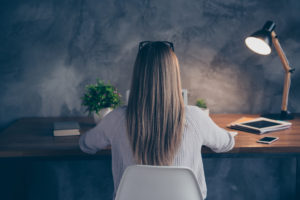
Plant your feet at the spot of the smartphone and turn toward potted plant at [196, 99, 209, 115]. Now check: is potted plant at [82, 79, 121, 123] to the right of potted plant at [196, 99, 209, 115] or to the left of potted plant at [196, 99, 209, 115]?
left

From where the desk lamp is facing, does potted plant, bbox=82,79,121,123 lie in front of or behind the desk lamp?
in front

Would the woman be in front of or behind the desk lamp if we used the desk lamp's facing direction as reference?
in front

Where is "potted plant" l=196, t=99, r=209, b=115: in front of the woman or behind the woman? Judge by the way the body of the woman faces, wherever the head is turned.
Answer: in front

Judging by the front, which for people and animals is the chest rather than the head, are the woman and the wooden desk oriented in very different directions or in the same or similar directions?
very different directions

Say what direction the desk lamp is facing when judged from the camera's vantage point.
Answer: facing the viewer and to the left of the viewer

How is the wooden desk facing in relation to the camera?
toward the camera

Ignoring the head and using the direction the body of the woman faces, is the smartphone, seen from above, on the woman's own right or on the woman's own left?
on the woman's own right

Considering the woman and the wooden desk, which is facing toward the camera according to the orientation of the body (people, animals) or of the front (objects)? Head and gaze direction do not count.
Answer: the wooden desk

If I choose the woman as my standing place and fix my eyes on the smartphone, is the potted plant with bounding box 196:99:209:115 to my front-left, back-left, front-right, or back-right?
front-left

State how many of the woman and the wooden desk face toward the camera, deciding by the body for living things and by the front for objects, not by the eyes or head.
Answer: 1

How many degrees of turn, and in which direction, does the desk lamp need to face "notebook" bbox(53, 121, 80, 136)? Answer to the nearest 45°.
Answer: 0° — it already faces it

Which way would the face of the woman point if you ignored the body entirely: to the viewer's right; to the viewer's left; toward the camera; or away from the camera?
away from the camera

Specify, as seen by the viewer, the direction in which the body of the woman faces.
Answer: away from the camera
